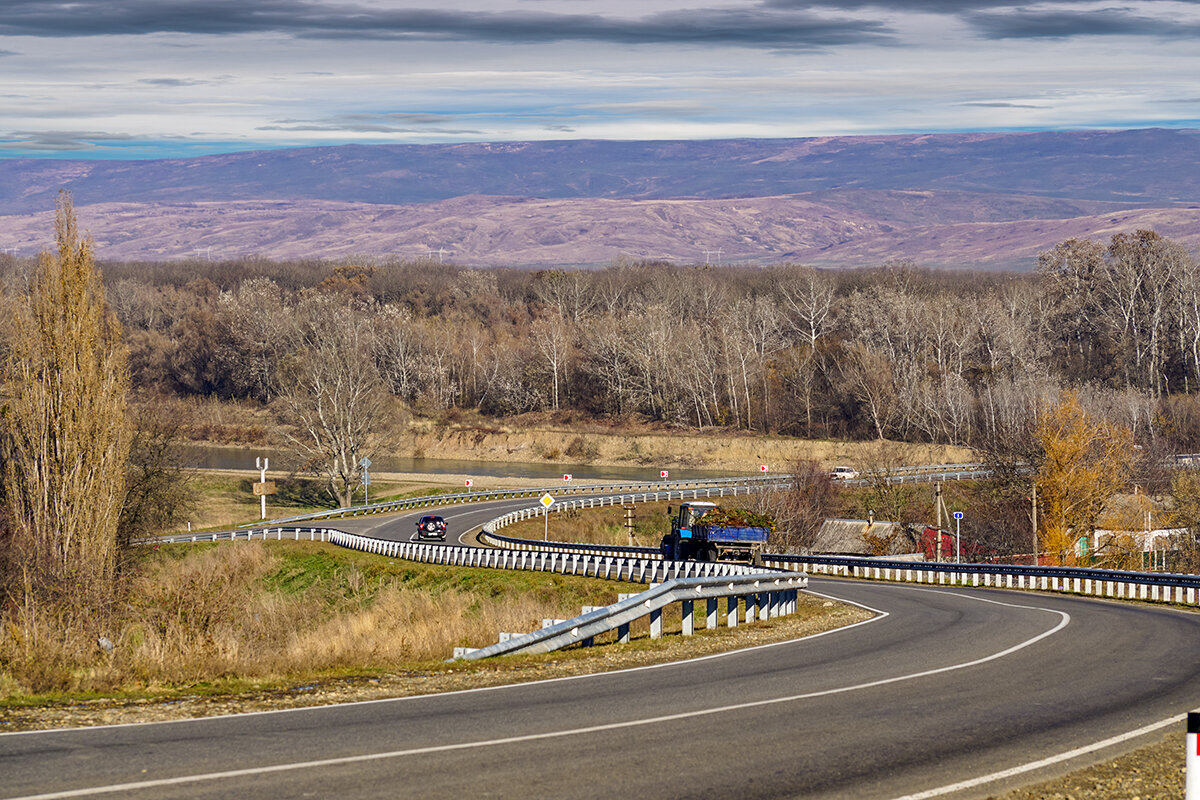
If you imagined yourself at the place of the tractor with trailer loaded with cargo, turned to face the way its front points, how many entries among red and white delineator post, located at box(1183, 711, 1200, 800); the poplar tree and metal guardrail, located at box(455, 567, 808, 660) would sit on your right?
0

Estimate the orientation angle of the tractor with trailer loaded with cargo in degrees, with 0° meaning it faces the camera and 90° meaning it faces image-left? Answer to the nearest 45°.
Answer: approximately 135°

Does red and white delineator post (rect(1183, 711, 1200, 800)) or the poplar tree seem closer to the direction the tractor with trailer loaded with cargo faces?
the poplar tree

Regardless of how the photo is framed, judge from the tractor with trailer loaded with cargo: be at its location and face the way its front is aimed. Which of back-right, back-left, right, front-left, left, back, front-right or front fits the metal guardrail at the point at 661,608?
back-left

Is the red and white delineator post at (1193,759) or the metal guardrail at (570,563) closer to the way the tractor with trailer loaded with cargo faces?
the metal guardrail

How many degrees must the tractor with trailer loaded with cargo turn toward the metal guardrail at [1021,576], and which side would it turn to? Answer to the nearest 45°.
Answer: approximately 135° to its right

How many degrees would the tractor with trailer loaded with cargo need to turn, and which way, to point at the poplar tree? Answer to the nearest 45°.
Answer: approximately 45° to its left

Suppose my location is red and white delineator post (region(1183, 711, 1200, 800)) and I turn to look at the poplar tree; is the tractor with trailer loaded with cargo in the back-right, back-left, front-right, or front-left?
front-right

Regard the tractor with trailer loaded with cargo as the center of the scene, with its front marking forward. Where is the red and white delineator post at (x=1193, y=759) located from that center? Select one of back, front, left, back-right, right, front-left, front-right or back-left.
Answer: back-left
